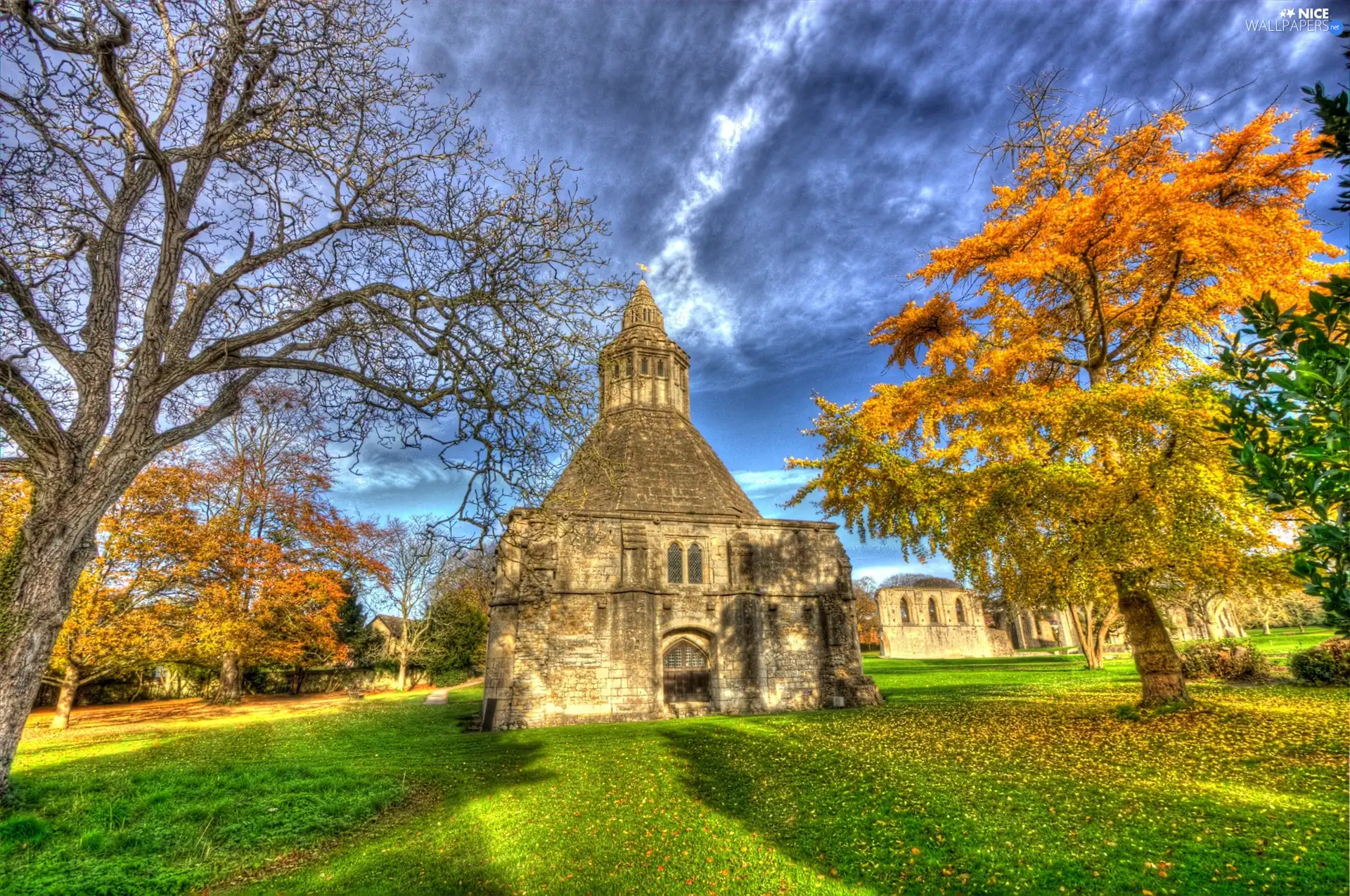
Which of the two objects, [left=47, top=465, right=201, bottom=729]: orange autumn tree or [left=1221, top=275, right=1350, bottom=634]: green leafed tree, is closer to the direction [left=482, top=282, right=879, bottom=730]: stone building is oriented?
the green leafed tree

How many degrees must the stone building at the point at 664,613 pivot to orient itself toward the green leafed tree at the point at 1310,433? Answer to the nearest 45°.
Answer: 0° — it already faces it

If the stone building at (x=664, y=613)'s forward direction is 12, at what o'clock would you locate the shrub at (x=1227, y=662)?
The shrub is roughly at 9 o'clock from the stone building.

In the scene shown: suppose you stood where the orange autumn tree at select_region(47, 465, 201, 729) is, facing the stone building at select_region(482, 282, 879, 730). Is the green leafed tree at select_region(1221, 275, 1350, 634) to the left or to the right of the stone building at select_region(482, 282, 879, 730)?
right

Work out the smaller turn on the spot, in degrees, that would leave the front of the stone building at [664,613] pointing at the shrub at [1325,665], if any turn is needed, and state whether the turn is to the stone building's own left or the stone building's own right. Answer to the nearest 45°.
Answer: approximately 90° to the stone building's own left

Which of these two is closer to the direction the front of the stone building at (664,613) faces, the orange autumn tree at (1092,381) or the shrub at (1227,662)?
the orange autumn tree

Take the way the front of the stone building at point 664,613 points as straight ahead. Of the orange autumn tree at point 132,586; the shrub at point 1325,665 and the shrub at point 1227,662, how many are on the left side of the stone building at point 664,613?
2

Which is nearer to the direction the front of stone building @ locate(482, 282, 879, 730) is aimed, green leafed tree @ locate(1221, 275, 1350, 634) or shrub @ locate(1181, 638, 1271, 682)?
the green leafed tree

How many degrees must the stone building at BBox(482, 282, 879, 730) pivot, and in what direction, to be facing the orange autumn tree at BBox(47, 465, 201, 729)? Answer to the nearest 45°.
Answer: approximately 90° to its right

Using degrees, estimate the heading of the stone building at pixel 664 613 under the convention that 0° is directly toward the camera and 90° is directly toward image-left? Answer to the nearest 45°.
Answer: approximately 0°
